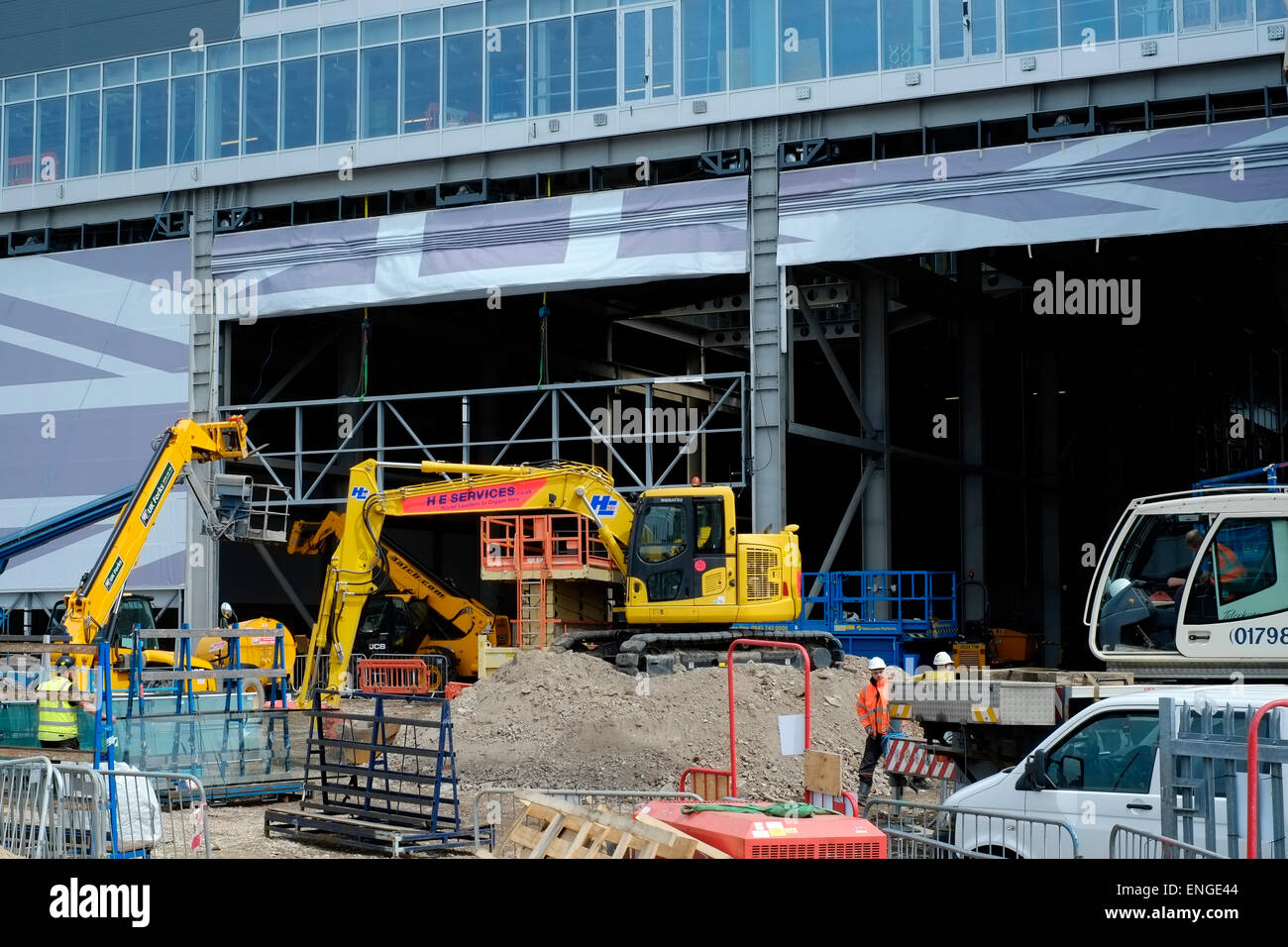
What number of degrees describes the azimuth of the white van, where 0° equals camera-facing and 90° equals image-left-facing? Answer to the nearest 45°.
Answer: approximately 90°

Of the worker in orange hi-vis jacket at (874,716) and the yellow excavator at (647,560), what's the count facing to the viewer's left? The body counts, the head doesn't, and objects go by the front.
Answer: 1

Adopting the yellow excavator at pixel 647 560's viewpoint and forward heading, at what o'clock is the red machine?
The red machine is roughly at 9 o'clock from the yellow excavator.

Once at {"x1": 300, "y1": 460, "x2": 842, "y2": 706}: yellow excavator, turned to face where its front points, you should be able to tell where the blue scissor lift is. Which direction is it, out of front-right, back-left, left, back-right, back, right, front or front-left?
back-right

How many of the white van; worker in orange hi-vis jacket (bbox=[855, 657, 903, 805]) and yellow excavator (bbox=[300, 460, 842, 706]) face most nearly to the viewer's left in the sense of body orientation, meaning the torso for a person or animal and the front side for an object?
2

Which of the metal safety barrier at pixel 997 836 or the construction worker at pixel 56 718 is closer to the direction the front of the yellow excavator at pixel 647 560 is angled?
the construction worker

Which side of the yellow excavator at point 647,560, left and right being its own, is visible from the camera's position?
left

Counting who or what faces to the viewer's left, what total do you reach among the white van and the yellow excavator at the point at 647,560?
2

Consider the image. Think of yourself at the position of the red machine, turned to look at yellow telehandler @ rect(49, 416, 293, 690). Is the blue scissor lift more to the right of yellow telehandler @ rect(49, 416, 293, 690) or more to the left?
right

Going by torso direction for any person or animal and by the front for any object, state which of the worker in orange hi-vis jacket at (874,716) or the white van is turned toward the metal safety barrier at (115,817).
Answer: the white van

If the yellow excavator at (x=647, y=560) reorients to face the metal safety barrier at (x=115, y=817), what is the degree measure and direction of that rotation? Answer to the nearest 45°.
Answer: approximately 90° to its left

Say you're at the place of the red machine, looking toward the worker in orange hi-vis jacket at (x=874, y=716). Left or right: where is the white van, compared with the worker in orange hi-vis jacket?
right
